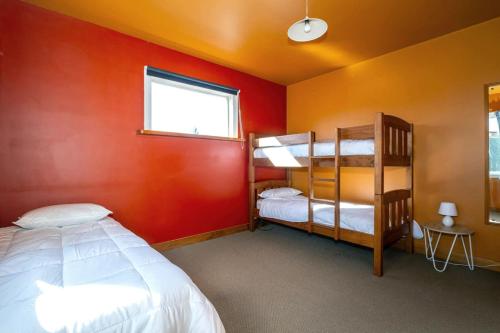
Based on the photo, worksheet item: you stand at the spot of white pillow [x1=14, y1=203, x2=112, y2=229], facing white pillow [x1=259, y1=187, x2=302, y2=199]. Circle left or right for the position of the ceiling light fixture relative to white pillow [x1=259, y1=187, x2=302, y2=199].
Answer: right

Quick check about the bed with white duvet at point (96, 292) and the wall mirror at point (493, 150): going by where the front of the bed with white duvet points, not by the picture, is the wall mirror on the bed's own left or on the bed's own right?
on the bed's own left

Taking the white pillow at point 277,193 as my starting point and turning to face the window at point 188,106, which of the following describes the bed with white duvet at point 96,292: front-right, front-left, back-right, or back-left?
front-left

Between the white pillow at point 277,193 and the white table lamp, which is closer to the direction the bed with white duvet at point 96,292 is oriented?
the white table lamp

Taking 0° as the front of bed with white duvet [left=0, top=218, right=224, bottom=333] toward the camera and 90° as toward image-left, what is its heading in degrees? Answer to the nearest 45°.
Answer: approximately 0°

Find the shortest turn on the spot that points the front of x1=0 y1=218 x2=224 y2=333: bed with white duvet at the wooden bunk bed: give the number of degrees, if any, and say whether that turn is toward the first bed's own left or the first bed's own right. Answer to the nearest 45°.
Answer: approximately 90° to the first bed's own left

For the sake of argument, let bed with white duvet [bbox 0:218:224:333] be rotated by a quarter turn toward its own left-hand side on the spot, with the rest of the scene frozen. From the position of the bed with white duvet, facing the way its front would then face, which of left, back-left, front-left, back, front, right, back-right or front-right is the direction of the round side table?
front

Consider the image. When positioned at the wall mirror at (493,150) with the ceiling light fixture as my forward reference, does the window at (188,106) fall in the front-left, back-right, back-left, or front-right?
front-right

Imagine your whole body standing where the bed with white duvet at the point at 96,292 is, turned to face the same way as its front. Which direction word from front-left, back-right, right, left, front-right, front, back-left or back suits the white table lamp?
left

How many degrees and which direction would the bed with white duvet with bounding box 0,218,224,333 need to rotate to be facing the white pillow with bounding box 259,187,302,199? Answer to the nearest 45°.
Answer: approximately 135° to its left
